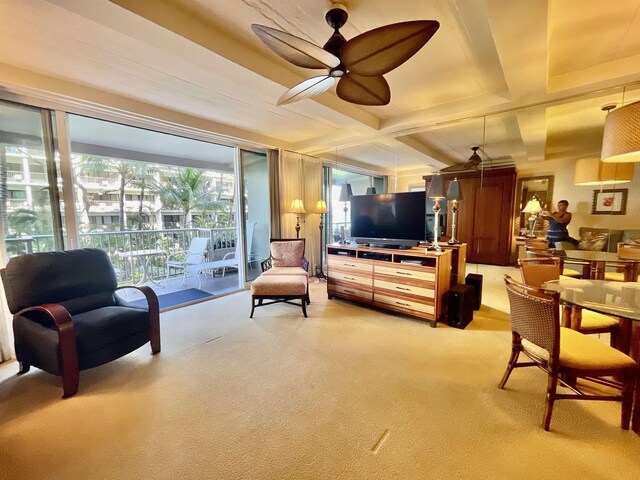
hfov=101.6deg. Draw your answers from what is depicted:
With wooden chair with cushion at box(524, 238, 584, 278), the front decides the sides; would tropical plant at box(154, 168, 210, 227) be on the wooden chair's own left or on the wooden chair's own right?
on the wooden chair's own right

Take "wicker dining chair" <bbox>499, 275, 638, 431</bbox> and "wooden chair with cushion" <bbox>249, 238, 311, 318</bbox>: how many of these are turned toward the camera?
1

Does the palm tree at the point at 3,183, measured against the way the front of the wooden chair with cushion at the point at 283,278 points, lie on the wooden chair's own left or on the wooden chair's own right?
on the wooden chair's own right

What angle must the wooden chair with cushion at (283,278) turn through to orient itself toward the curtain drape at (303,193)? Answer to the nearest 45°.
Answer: approximately 180°

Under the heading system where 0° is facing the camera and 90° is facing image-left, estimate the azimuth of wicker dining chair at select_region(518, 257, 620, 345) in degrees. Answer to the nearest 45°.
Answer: approximately 315°

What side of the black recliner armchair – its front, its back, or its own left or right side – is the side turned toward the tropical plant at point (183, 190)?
left

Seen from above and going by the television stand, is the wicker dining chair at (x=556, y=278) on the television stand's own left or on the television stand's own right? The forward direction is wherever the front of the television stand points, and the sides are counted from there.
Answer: on the television stand's own left

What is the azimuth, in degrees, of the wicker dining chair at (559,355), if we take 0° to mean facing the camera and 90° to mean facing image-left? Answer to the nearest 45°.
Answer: approximately 225°

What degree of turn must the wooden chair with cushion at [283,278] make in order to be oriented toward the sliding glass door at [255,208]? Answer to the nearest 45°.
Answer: approximately 180°

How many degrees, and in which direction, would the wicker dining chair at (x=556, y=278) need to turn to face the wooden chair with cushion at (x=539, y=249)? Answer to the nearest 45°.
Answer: approximately 135° to its left

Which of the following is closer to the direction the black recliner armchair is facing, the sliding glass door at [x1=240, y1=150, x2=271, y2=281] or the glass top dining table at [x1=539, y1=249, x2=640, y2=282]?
the glass top dining table

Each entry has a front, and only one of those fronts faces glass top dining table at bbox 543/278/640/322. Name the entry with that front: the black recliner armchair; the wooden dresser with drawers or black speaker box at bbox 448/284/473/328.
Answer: the black recliner armchair
